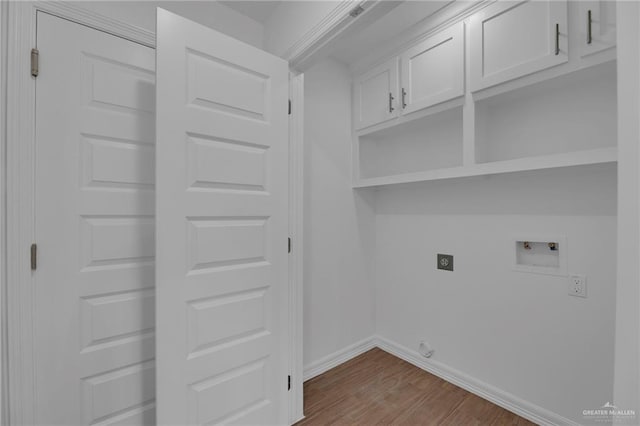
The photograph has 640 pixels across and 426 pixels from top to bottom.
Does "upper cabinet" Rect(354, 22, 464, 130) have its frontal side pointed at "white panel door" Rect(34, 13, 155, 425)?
yes

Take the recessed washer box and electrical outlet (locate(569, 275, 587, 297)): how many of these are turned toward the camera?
2

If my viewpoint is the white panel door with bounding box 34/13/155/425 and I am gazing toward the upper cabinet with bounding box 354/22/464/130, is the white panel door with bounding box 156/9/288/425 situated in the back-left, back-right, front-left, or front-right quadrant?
front-right

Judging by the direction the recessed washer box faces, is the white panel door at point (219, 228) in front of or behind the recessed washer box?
in front

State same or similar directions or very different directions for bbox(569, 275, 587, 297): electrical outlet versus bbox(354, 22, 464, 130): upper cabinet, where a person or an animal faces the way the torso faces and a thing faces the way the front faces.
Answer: same or similar directions

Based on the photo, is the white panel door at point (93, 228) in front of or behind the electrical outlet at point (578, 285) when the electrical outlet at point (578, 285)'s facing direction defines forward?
in front

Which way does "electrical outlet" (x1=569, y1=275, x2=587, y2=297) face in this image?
toward the camera

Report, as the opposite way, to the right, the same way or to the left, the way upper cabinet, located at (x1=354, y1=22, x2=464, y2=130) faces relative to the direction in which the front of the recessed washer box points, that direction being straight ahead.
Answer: the same way

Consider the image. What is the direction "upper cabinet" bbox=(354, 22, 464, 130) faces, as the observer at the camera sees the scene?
facing the viewer and to the left of the viewer

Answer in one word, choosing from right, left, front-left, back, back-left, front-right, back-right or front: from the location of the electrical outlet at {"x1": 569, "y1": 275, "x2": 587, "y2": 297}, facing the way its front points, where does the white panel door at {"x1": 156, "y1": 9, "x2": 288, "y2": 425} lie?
front-right
